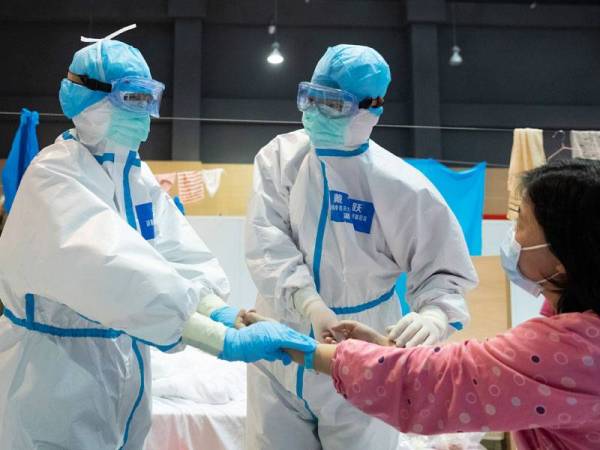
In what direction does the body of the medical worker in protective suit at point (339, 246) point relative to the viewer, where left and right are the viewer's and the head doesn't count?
facing the viewer and to the left of the viewer

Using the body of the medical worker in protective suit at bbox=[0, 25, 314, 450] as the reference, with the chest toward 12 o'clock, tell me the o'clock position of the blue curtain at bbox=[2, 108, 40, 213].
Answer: The blue curtain is roughly at 7 o'clock from the medical worker in protective suit.

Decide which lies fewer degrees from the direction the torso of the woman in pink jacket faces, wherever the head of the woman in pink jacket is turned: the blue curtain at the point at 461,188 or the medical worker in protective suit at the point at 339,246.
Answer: the medical worker in protective suit

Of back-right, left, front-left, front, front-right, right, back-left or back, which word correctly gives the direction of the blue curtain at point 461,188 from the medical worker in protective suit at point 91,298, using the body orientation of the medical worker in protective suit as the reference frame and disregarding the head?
left

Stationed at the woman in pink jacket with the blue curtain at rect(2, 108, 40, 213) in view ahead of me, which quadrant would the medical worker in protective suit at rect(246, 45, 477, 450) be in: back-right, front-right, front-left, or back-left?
front-right

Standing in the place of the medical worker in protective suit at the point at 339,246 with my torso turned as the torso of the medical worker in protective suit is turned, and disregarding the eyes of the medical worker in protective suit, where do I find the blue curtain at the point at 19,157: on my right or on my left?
on my right

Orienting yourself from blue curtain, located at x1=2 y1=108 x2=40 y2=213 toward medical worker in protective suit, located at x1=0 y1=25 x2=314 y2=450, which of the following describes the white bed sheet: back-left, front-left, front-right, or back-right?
front-left

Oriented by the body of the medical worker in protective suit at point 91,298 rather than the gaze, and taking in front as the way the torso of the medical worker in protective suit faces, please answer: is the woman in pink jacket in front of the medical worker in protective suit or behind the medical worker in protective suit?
in front

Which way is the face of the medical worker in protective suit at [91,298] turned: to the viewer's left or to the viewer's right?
to the viewer's right

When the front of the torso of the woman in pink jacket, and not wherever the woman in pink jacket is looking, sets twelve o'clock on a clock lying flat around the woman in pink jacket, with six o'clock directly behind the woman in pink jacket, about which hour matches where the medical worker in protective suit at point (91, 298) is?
The medical worker in protective suit is roughly at 12 o'clock from the woman in pink jacket.

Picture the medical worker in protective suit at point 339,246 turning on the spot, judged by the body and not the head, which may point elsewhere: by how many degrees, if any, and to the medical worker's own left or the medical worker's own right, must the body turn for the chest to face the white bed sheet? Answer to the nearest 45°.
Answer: approximately 90° to the medical worker's own right

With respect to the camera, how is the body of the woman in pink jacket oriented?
to the viewer's left

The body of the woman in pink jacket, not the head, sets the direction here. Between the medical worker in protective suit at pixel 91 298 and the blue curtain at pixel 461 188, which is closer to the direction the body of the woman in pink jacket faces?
the medical worker in protective suit

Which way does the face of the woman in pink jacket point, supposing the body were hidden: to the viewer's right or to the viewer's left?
to the viewer's left

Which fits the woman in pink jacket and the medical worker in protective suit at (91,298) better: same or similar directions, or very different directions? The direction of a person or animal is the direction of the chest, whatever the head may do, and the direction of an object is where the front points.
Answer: very different directions
